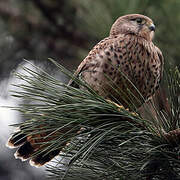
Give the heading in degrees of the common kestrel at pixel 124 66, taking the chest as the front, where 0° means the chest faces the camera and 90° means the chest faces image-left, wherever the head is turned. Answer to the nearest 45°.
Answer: approximately 315°
